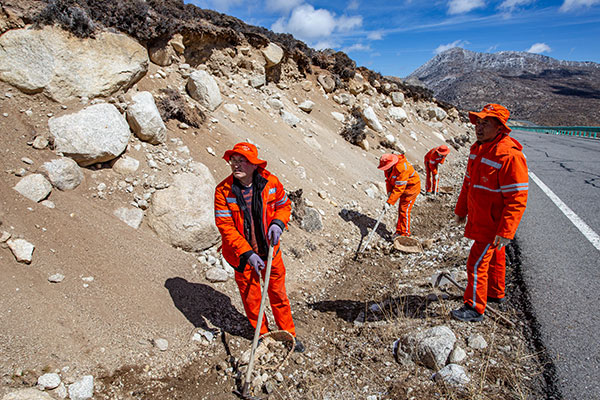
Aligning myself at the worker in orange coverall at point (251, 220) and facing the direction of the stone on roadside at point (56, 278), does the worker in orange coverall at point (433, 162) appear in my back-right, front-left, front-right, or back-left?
back-right

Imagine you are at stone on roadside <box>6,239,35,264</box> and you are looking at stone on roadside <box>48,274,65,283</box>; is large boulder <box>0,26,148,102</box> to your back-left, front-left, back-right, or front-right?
back-left

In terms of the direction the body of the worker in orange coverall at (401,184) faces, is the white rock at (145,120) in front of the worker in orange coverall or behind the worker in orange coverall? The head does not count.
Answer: in front

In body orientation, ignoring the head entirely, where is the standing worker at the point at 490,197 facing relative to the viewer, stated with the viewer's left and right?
facing the viewer and to the left of the viewer

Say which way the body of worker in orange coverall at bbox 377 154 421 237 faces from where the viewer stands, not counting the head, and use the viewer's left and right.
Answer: facing to the left of the viewer

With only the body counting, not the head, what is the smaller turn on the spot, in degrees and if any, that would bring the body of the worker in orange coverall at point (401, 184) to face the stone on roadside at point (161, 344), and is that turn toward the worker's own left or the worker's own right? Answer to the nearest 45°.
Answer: approximately 45° to the worker's own left

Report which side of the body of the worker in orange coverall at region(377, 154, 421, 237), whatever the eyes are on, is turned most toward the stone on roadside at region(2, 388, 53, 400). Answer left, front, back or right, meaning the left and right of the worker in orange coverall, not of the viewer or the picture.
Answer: left

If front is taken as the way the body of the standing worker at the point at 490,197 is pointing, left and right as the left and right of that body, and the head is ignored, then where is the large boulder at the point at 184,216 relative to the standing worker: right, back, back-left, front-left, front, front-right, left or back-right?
front-right

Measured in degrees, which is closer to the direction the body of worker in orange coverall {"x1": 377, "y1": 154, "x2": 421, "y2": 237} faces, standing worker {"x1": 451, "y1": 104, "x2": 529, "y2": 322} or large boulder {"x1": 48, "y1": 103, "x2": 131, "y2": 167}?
the large boulder

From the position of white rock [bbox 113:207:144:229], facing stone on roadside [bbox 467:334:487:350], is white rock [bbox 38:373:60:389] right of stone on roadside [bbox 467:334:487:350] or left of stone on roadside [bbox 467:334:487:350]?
right

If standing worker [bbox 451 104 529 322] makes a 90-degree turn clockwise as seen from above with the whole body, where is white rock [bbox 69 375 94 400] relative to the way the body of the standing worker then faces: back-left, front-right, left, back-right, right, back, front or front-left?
left

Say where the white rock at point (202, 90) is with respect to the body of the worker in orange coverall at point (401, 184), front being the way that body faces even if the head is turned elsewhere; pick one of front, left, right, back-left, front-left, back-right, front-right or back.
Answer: front

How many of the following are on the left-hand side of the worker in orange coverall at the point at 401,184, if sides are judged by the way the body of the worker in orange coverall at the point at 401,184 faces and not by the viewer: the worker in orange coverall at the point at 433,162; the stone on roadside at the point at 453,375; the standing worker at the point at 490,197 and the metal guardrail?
2

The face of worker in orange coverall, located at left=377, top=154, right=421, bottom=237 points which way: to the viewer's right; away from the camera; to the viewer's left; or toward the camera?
to the viewer's left

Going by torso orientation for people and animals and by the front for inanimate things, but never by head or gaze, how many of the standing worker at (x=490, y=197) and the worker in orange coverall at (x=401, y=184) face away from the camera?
0

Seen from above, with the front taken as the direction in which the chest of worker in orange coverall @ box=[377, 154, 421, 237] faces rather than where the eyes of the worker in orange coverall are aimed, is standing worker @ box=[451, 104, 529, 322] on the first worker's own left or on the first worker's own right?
on the first worker's own left

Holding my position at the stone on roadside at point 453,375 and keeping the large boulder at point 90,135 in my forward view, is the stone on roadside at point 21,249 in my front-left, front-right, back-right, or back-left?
front-left
